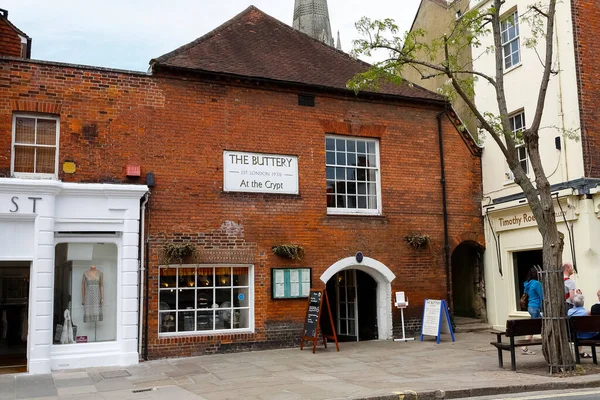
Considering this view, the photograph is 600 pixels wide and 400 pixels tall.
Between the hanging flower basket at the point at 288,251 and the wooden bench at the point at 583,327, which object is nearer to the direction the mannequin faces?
the wooden bench

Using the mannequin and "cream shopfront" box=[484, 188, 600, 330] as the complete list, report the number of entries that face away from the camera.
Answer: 0

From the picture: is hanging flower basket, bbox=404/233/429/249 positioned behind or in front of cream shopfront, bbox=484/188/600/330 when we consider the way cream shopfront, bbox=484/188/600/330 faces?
in front

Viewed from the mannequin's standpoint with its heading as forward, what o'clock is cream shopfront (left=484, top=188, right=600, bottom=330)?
The cream shopfront is roughly at 9 o'clock from the mannequin.

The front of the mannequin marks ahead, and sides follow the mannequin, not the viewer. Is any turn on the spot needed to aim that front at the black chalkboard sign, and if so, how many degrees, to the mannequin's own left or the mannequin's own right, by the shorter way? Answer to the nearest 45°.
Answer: approximately 90° to the mannequin's own left

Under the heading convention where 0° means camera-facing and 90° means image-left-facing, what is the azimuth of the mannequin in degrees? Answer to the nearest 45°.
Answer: approximately 0°

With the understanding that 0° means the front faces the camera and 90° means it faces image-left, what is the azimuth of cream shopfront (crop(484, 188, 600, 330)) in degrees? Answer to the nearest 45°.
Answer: approximately 45°

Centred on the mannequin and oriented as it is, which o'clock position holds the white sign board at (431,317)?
The white sign board is roughly at 9 o'clock from the mannequin.

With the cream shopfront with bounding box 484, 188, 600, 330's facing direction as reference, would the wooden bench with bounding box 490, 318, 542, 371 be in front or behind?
in front

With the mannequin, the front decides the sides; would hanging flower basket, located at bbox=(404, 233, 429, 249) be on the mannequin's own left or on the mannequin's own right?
on the mannequin's own left
